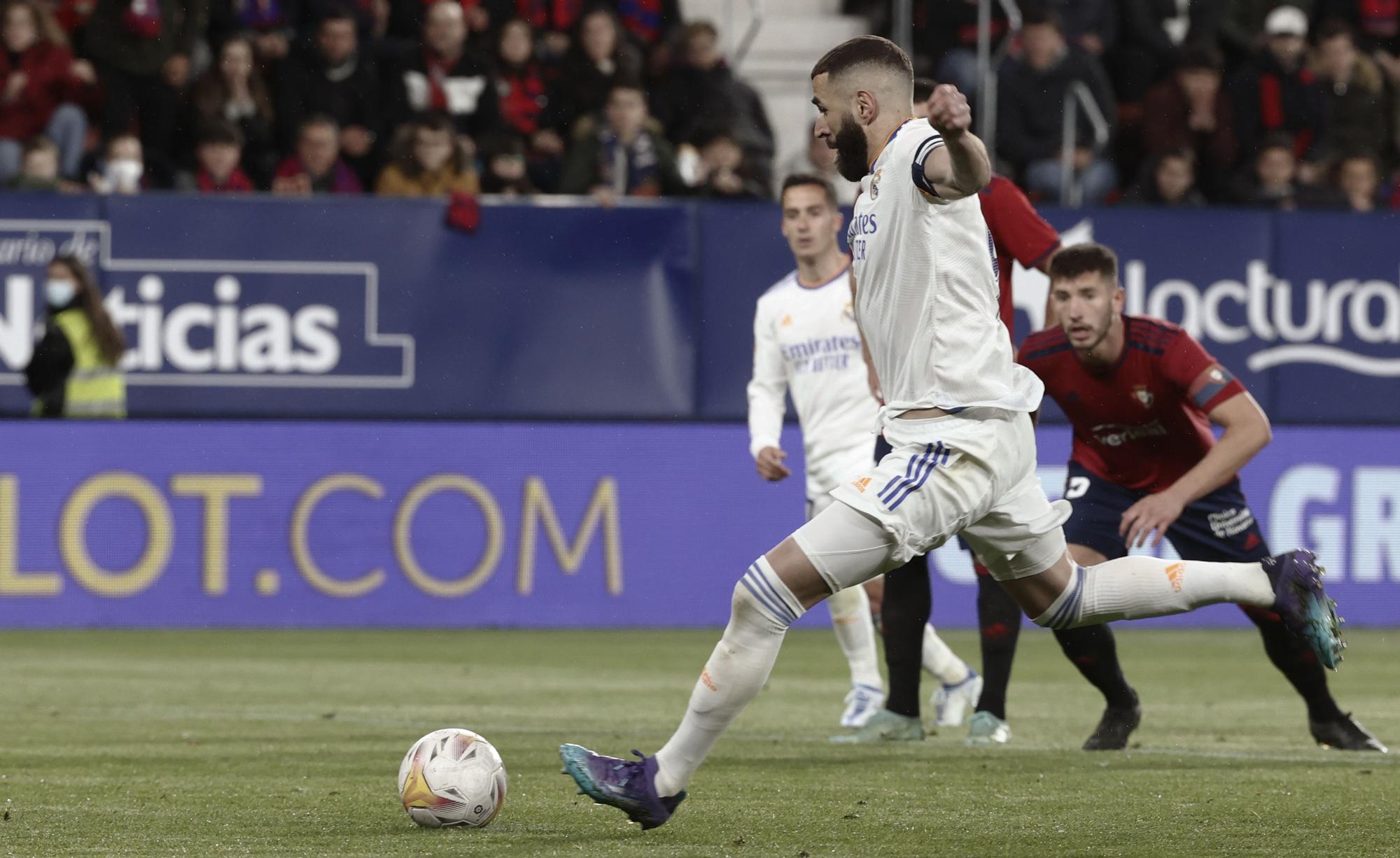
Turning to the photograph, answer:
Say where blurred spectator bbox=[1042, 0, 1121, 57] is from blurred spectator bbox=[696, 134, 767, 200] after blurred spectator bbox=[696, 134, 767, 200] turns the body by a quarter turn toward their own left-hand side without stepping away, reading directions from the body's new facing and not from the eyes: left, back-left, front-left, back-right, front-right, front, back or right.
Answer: front-left

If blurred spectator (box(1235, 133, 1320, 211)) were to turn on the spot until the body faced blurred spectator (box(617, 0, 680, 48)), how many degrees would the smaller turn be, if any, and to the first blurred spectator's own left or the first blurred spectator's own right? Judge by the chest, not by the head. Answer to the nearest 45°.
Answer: approximately 90° to the first blurred spectator's own right

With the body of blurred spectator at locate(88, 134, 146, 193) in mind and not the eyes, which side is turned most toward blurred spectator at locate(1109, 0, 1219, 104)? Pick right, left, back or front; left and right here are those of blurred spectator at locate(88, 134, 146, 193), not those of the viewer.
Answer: left

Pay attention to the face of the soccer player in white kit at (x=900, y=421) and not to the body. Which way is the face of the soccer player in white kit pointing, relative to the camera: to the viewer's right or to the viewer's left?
to the viewer's left

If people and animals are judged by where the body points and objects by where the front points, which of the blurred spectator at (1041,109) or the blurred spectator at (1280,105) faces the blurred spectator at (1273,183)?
the blurred spectator at (1280,105)

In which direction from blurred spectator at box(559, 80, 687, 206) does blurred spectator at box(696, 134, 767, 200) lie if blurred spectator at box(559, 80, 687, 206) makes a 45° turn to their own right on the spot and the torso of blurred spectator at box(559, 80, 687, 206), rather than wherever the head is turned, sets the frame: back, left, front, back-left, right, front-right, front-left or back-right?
back-left

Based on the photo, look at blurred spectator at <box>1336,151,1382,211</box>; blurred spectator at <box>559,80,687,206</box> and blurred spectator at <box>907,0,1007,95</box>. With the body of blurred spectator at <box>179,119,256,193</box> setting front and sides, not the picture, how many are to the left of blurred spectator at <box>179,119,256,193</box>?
3

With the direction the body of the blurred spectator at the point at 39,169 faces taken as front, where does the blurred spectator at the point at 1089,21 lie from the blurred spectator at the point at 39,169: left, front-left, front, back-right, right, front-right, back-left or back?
left

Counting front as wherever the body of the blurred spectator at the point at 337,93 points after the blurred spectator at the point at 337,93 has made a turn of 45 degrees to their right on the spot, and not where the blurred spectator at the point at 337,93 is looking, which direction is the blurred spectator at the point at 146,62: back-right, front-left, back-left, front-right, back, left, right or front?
front-right

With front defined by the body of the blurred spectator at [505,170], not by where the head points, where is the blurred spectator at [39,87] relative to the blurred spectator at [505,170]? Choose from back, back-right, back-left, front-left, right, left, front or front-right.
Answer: right

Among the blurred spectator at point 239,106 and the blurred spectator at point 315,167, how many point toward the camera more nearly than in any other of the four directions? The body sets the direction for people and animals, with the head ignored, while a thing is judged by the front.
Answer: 2
